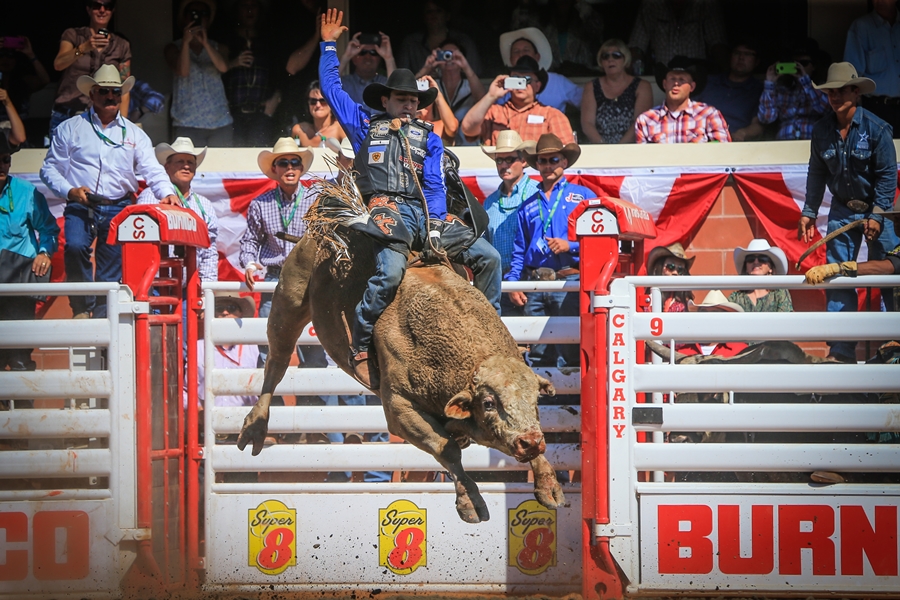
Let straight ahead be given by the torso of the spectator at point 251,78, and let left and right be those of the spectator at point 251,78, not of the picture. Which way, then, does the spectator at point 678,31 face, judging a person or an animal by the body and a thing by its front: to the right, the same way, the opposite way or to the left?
the same way

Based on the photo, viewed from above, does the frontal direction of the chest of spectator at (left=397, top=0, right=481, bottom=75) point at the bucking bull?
yes

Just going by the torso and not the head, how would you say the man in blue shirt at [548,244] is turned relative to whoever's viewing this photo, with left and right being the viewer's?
facing the viewer

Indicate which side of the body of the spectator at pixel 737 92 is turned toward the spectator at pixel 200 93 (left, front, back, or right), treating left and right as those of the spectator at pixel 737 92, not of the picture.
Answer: right

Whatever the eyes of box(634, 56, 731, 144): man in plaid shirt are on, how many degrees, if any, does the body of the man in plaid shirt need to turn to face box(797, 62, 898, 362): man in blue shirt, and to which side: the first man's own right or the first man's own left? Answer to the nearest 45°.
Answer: approximately 45° to the first man's own left

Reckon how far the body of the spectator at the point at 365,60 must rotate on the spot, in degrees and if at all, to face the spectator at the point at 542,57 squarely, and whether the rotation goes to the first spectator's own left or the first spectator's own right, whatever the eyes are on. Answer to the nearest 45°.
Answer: approximately 90° to the first spectator's own left

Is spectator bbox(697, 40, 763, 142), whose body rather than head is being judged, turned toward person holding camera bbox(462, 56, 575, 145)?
no

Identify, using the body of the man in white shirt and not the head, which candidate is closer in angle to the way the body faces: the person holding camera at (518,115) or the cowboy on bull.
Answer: the cowboy on bull

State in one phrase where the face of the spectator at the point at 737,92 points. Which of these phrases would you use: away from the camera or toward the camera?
toward the camera

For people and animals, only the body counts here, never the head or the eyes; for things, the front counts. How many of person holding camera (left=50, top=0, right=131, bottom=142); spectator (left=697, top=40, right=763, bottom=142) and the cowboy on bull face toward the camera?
3

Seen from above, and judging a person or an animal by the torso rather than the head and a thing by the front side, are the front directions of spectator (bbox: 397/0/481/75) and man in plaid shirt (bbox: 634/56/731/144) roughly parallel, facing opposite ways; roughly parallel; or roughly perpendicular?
roughly parallel

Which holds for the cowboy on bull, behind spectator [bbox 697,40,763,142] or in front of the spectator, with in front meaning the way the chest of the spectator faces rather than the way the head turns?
in front

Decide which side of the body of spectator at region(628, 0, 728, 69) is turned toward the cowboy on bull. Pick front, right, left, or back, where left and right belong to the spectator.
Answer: front

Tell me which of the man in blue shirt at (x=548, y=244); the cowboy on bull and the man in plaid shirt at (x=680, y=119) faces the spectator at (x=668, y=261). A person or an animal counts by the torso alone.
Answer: the man in plaid shirt

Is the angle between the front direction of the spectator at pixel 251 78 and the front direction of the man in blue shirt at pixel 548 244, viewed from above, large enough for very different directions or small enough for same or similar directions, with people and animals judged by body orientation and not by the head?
same or similar directions

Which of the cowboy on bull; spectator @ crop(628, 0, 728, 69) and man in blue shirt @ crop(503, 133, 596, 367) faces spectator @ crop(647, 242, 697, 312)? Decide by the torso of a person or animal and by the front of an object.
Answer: spectator @ crop(628, 0, 728, 69)

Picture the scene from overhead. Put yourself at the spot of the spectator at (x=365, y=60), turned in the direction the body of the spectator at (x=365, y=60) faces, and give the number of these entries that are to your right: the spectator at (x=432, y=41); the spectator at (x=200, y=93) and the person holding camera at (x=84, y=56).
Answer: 2

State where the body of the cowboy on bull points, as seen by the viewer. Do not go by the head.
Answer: toward the camera

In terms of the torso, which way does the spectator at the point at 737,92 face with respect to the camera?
toward the camera

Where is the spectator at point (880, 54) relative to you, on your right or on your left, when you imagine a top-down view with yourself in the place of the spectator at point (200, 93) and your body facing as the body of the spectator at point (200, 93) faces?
on your left
